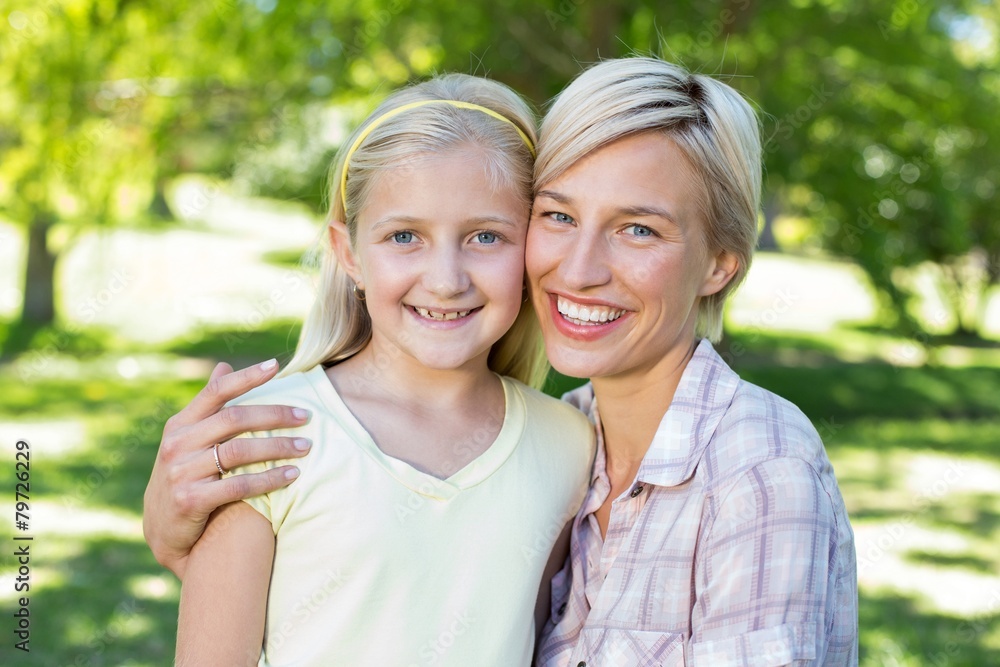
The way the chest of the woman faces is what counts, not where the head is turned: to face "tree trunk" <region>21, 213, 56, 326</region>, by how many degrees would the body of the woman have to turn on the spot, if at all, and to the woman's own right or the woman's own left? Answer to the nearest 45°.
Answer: approximately 90° to the woman's own right

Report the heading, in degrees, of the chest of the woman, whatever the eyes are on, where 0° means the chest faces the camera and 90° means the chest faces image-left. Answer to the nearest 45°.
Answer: approximately 45°
